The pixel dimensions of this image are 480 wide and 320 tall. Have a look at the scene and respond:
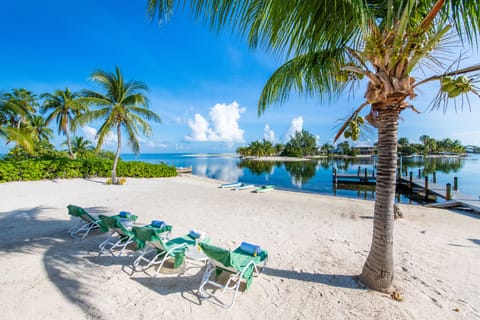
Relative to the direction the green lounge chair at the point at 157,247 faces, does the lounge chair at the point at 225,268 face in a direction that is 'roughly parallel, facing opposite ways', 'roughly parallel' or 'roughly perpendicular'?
roughly parallel

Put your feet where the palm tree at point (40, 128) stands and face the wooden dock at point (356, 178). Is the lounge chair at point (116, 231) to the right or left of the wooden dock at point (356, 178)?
right

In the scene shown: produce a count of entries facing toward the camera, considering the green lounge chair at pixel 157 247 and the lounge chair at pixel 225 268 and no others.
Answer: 0
